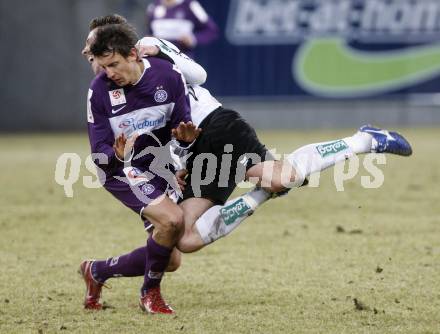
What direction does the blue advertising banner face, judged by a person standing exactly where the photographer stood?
facing the viewer

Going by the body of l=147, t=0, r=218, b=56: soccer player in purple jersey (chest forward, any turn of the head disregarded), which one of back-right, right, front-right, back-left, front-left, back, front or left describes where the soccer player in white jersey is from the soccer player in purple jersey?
front

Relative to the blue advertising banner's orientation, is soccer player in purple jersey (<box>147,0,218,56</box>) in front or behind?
in front

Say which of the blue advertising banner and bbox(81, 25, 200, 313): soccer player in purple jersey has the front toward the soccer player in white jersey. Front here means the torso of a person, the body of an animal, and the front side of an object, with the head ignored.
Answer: the blue advertising banner

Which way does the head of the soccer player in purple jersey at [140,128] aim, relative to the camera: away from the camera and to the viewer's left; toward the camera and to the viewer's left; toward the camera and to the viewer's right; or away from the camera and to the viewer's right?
toward the camera and to the viewer's left

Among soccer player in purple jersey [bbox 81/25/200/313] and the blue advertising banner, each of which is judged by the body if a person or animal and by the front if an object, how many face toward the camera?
2

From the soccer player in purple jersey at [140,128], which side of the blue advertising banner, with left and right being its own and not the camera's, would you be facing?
front

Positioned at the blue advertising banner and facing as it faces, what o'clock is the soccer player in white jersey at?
The soccer player in white jersey is roughly at 12 o'clock from the blue advertising banner.

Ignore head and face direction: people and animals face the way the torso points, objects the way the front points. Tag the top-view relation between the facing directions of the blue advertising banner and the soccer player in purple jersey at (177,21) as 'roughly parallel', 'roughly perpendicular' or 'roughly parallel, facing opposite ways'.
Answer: roughly parallel

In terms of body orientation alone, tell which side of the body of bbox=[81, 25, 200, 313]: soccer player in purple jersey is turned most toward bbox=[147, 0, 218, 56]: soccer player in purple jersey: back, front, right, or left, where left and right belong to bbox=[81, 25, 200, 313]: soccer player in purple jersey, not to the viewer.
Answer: back

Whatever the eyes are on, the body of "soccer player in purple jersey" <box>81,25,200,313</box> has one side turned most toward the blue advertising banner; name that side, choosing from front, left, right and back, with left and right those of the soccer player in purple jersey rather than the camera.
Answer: back

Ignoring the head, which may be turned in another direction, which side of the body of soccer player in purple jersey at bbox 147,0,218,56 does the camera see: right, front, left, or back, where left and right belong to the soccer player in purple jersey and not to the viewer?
front

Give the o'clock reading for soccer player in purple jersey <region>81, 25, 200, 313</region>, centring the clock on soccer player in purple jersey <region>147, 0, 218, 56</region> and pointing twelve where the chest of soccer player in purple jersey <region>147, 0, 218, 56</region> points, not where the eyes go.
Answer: soccer player in purple jersey <region>81, 25, 200, 313</region> is roughly at 12 o'clock from soccer player in purple jersey <region>147, 0, 218, 56</region>.
